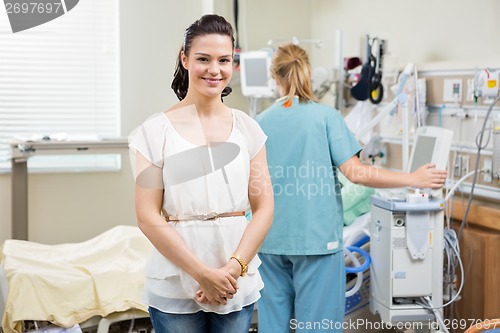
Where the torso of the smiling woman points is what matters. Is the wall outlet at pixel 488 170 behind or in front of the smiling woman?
behind

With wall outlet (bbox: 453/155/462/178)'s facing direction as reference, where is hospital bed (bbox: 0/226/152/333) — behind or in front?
in front

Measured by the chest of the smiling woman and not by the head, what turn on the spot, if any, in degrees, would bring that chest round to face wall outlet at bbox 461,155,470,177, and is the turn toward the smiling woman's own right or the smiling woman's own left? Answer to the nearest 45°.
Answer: approximately 135° to the smiling woman's own left

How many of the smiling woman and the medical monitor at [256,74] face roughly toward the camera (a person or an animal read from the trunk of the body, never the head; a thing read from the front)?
2

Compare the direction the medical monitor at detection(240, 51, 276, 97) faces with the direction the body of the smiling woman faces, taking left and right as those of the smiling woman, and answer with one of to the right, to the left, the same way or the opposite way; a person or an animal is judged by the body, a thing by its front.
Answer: the same way

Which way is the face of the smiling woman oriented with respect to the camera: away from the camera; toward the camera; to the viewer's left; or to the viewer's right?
toward the camera

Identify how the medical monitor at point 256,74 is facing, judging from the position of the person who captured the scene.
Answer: facing the viewer

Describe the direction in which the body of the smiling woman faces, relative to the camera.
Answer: toward the camera

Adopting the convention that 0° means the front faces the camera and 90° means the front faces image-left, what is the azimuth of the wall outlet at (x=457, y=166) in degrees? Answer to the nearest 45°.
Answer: approximately 45°

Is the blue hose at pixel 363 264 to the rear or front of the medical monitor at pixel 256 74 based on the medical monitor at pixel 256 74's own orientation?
to the front

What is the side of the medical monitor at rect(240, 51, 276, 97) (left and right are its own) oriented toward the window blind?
right

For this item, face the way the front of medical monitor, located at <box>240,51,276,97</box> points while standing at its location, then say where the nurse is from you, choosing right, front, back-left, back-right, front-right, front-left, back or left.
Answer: front
